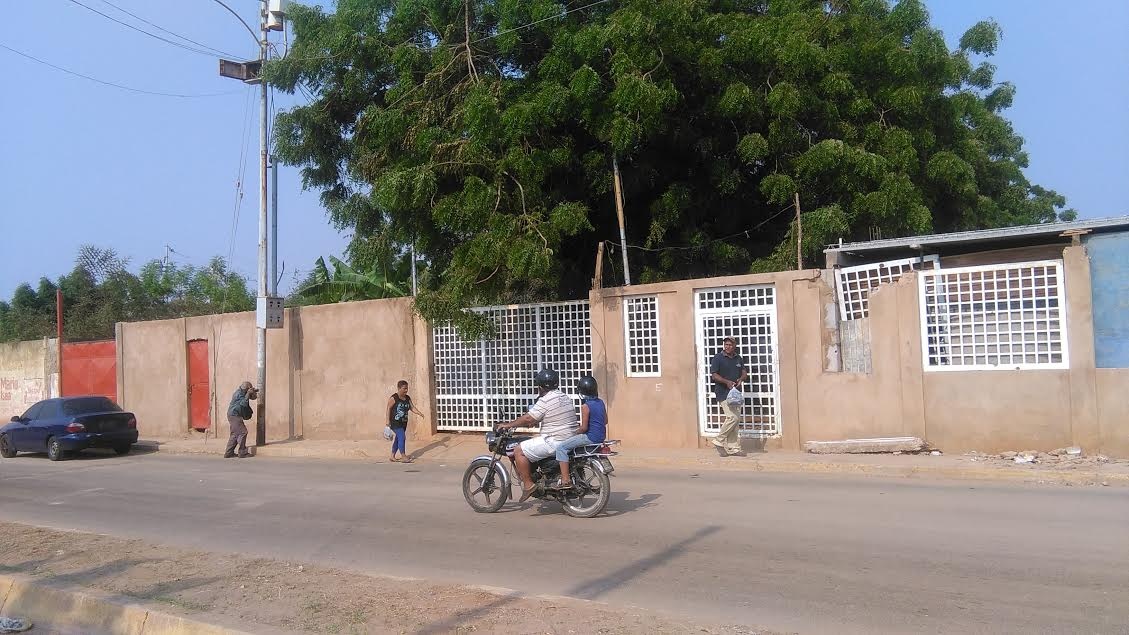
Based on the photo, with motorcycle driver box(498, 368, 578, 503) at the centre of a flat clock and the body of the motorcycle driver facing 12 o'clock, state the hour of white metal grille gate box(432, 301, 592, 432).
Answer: The white metal grille gate is roughly at 3 o'clock from the motorcycle driver.

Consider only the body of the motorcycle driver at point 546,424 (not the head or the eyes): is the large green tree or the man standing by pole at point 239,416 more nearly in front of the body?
the man standing by pole

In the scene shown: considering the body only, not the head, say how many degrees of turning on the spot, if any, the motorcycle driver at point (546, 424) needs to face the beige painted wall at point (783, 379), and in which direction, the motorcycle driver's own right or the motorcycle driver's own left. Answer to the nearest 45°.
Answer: approximately 135° to the motorcycle driver's own right

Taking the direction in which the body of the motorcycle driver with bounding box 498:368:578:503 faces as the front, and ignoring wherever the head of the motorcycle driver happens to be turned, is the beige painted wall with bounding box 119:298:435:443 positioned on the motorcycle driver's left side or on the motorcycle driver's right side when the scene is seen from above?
on the motorcycle driver's right side

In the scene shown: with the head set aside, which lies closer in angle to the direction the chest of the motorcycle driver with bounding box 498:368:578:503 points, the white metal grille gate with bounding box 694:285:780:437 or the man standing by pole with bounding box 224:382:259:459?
the man standing by pole

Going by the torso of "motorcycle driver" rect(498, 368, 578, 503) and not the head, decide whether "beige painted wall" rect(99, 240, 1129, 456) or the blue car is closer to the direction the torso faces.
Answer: the blue car

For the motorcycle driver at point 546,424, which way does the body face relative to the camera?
to the viewer's left

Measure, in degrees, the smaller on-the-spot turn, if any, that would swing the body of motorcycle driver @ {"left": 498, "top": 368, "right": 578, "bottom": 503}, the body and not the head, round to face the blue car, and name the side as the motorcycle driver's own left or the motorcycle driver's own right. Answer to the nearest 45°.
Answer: approximately 45° to the motorcycle driver's own right

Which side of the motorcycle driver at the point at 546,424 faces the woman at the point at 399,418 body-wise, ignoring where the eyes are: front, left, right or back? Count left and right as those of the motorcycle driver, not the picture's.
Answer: right
